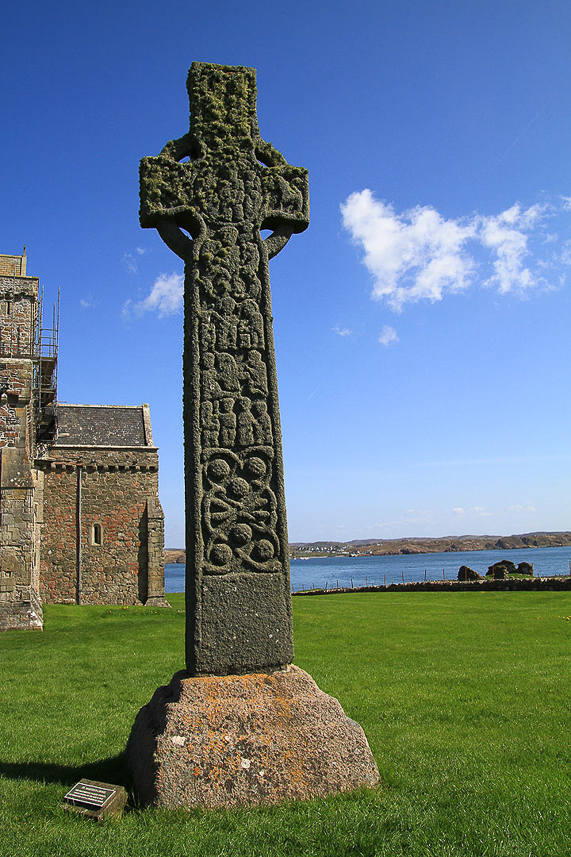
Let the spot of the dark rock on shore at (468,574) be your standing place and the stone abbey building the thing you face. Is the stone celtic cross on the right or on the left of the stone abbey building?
left

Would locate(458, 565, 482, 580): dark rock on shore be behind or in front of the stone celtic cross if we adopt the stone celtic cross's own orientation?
behind

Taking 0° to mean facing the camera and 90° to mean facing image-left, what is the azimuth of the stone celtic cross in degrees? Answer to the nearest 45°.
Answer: approximately 0°

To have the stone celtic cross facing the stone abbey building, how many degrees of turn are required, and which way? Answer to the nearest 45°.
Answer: approximately 180°
